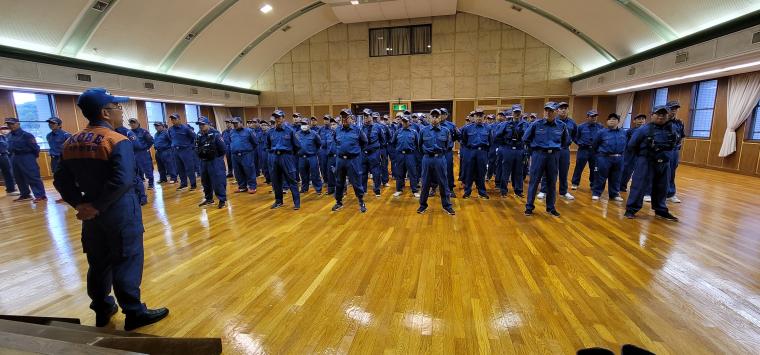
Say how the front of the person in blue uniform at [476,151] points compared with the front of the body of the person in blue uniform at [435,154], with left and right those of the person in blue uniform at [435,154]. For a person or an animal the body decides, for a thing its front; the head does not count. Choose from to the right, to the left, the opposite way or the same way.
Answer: the same way

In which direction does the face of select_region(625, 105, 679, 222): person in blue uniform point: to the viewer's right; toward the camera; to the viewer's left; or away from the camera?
toward the camera

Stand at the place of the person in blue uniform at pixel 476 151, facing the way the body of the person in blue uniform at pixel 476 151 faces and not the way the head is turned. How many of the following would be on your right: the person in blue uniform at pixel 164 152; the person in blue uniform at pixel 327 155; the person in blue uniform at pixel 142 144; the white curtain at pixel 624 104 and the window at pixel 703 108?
3

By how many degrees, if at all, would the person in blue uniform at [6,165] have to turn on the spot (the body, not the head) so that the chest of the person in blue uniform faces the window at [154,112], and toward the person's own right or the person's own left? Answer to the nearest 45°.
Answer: approximately 45° to the person's own left

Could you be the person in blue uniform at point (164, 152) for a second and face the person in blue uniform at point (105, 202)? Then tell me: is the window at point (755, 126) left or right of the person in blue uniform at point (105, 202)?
left

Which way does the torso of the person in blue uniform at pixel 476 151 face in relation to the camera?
toward the camera

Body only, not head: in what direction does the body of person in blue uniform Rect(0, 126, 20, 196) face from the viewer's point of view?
to the viewer's right

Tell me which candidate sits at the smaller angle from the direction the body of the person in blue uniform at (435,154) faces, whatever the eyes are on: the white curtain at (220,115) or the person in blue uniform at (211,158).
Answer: the person in blue uniform

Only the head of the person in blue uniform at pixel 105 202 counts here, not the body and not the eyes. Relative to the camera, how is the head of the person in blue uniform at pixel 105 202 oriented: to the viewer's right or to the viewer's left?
to the viewer's right

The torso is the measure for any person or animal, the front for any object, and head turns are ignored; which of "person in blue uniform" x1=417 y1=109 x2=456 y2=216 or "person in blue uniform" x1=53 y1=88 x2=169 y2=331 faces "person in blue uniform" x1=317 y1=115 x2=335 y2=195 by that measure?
"person in blue uniform" x1=53 y1=88 x2=169 y2=331

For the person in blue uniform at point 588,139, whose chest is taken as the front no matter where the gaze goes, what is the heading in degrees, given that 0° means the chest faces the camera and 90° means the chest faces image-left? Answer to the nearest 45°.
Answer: approximately 0°

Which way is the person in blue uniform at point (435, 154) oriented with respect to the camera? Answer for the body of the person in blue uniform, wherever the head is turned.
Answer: toward the camera
